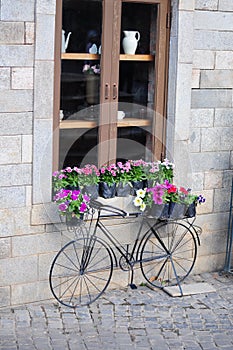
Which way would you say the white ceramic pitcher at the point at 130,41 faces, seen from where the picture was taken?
facing to the left of the viewer

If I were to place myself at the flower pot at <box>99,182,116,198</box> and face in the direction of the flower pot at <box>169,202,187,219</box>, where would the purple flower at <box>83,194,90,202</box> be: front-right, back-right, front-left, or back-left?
back-right
